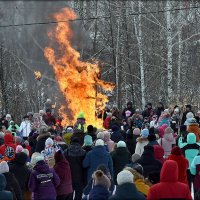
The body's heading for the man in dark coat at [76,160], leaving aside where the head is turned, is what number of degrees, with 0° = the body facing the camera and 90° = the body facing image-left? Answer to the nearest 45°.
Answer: approximately 180°

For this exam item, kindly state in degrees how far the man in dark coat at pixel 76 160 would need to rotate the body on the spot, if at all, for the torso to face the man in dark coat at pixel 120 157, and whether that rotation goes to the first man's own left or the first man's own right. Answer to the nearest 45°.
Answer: approximately 90° to the first man's own right

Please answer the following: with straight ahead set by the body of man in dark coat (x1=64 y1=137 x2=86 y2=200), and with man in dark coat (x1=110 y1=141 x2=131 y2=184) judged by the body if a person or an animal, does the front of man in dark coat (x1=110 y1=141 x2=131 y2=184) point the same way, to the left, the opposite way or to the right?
the same way

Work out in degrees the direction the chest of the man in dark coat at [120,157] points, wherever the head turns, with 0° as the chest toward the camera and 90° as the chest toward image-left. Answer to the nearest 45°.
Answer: approximately 180°

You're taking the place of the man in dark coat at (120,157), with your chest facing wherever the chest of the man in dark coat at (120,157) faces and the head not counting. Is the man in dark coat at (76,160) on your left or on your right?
on your left

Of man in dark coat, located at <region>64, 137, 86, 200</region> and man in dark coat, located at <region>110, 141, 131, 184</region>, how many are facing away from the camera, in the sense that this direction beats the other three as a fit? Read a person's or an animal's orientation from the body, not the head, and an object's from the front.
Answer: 2
